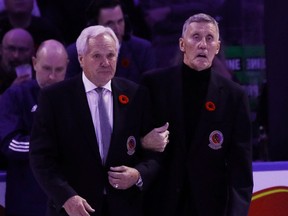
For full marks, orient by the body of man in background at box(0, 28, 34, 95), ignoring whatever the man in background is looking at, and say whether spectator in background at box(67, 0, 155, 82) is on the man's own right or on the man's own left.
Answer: on the man's own left

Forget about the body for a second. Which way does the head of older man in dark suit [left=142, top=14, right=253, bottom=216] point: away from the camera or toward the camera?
toward the camera

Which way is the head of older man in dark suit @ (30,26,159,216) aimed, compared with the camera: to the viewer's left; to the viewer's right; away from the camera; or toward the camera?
toward the camera

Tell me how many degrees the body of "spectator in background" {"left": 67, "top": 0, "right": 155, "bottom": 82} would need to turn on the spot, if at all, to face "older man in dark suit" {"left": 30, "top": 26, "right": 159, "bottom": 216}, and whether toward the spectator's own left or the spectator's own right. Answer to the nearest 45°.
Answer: approximately 45° to the spectator's own right

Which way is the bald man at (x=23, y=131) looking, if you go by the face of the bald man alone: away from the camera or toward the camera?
toward the camera

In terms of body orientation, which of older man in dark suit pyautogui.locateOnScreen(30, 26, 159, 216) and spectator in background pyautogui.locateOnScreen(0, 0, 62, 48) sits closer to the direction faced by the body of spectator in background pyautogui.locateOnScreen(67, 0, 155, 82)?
the older man in dark suit

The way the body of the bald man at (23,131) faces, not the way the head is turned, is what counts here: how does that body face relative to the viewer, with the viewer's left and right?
facing the viewer and to the right of the viewer

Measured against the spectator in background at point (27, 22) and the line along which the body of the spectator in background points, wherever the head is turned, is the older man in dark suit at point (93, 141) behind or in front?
in front

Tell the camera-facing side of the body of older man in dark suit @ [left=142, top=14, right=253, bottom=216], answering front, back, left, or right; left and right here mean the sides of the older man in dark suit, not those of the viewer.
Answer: front

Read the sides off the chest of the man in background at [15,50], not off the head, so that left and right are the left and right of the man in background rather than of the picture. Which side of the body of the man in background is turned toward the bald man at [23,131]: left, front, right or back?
front

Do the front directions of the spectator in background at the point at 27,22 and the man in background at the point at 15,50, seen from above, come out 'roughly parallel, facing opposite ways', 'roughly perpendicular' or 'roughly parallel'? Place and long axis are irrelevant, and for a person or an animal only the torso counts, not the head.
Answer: roughly parallel

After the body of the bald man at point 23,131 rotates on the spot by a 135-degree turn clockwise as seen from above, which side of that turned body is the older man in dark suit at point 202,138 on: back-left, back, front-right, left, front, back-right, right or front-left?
back-left

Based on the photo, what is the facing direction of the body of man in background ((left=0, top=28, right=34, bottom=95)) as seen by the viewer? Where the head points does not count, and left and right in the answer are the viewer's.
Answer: facing the viewer
